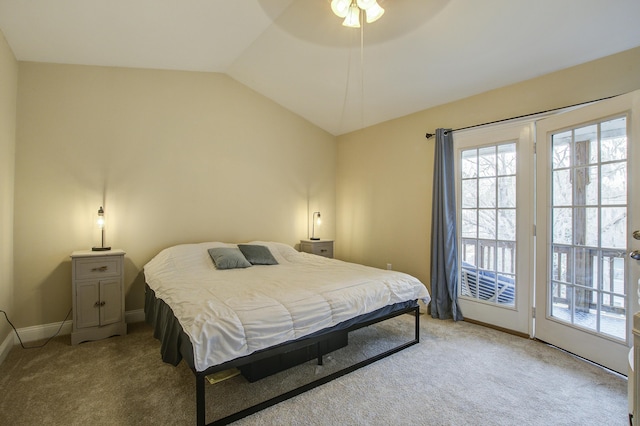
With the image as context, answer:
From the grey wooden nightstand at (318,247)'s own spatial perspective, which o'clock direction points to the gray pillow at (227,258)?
The gray pillow is roughly at 3 o'clock from the grey wooden nightstand.

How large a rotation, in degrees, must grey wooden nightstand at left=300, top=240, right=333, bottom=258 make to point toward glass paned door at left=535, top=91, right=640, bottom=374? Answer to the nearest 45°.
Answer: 0° — it already faces it

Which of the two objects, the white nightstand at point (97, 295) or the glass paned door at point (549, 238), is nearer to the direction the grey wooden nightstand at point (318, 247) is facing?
the glass paned door

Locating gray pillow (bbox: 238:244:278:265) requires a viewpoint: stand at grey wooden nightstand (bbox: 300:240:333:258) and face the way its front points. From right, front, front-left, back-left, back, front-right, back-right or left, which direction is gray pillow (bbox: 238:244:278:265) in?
right

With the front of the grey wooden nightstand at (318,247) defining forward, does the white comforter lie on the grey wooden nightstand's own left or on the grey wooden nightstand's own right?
on the grey wooden nightstand's own right

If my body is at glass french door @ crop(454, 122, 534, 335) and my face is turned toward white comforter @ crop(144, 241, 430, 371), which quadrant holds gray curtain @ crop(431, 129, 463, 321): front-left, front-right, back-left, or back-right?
front-right

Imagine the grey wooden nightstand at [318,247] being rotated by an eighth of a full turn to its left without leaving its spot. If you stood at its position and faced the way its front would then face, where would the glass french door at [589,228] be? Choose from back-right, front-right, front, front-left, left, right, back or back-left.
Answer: front-right

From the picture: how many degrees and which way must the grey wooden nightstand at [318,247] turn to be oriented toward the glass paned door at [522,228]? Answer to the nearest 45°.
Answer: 0° — it already faces it

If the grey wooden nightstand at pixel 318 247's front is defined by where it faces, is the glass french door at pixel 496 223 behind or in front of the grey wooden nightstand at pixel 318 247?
in front
